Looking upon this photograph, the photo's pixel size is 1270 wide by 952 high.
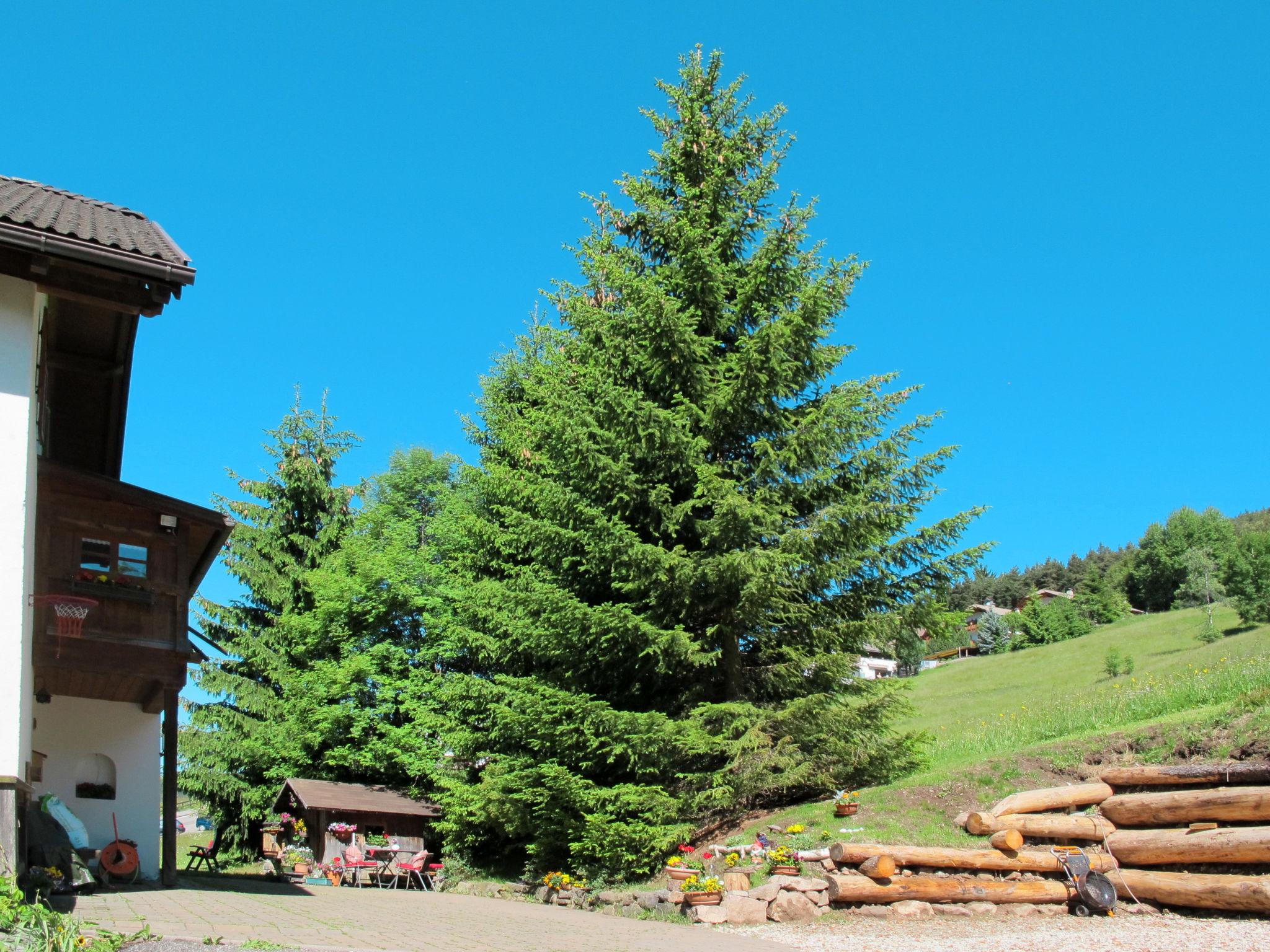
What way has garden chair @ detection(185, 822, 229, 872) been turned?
to the viewer's left

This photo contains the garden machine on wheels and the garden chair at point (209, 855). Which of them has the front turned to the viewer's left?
the garden chair

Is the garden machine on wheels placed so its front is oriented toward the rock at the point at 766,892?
no

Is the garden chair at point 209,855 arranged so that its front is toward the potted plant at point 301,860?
no

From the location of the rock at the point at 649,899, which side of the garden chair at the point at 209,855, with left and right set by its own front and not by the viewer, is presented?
left

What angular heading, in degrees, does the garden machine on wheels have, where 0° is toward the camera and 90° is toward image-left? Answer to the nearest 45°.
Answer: approximately 315°

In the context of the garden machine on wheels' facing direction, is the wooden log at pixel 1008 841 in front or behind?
behind

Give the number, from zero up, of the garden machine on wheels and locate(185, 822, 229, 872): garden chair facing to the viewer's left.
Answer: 1

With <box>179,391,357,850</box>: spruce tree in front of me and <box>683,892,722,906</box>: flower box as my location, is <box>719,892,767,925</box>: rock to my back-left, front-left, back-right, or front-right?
back-right

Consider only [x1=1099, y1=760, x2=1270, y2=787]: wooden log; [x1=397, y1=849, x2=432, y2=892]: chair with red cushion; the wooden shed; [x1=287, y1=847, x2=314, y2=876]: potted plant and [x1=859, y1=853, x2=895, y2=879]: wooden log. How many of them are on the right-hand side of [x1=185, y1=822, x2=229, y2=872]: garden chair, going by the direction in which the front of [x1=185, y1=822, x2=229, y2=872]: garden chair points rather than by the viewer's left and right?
0

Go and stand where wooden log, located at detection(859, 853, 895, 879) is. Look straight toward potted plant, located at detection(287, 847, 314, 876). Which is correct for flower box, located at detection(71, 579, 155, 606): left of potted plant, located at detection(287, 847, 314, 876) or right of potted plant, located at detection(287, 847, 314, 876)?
left

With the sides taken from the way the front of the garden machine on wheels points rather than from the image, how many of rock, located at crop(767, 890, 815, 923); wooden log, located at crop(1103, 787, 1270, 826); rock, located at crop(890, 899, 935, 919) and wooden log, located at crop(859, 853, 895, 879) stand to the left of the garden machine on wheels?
1

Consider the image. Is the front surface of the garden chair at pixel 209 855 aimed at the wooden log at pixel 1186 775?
no

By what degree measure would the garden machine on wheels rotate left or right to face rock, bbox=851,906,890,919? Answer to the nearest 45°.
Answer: approximately 135° to its right
